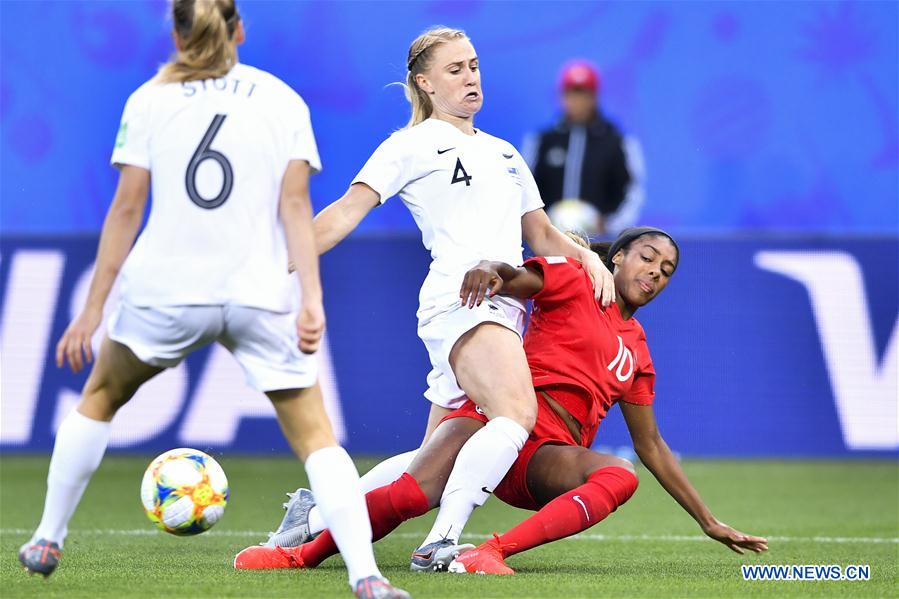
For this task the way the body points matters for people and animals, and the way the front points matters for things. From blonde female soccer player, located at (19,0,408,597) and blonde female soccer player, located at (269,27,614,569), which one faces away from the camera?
blonde female soccer player, located at (19,0,408,597)

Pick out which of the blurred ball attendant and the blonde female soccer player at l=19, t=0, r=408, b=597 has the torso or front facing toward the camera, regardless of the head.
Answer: the blurred ball attendant

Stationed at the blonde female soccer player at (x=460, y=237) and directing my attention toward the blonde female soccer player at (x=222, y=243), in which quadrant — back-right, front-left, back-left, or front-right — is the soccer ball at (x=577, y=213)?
back-right

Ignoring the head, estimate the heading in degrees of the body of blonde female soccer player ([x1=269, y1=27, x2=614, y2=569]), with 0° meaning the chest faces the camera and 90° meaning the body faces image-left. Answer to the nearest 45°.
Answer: approximately 315°

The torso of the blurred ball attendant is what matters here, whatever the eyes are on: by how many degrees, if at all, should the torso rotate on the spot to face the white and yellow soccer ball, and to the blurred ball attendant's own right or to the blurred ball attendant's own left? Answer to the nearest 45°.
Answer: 0° — they already face it

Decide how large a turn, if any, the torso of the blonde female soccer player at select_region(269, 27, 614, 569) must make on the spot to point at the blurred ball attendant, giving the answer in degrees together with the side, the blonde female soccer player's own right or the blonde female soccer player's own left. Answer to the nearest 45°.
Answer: approximately 135° to the blonde female soccer player's own left

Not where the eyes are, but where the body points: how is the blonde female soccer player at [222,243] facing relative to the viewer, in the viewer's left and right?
facing away from the viewer

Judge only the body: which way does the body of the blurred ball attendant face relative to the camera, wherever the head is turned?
toward the camera

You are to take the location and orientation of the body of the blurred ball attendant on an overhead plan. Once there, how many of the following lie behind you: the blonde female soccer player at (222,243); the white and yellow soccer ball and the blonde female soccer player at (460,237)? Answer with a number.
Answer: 0

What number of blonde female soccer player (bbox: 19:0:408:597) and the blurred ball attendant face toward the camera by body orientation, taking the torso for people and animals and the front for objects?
1

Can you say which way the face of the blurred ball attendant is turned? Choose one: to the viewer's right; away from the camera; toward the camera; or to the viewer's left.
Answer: toward the camera

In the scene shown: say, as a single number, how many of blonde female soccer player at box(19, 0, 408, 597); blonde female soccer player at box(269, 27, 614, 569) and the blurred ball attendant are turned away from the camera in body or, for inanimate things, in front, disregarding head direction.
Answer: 1

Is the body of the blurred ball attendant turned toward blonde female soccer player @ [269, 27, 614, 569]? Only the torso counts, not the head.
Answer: yes
